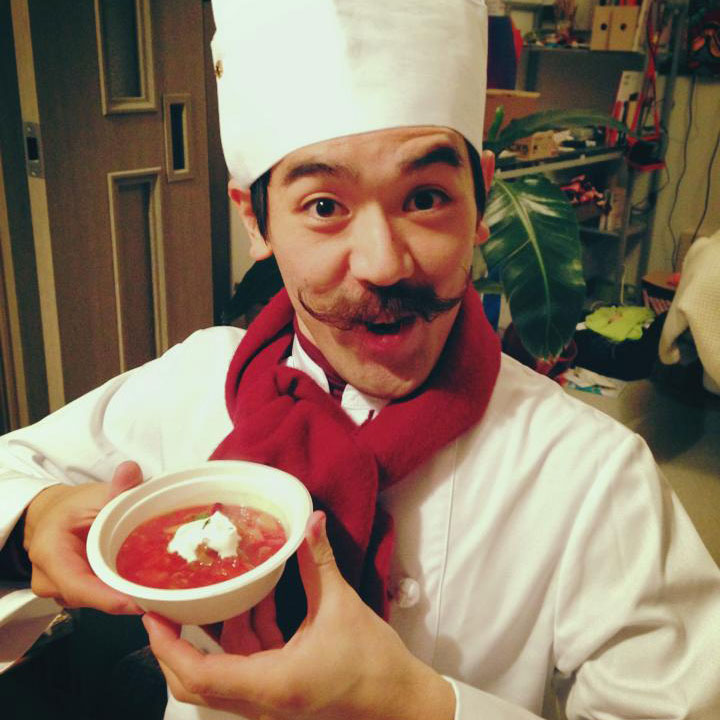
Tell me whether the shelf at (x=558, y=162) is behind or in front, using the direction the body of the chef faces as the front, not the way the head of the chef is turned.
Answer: behind

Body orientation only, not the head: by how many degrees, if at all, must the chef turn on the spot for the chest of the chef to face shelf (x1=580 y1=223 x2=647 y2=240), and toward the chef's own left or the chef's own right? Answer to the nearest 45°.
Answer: approximately 180°

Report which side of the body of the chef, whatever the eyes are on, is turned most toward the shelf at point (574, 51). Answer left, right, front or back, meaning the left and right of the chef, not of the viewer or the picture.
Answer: back

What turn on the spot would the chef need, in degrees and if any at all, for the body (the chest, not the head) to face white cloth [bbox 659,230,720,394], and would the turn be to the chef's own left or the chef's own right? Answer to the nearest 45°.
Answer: approximately 135° to the chef's own left

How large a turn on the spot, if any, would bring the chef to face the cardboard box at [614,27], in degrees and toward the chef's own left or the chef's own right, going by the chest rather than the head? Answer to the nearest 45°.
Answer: approximately 180°

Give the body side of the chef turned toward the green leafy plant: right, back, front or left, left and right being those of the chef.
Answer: back

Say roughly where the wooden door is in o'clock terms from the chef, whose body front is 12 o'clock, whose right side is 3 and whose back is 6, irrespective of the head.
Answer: The wooden door is roughly at 5 o'clock from the chef.

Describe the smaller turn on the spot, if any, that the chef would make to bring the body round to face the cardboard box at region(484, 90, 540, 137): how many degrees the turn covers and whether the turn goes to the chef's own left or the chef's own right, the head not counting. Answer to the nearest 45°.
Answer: approximately 180°

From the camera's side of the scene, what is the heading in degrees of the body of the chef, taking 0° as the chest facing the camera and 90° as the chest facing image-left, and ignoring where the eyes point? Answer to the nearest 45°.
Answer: approximately 0°
